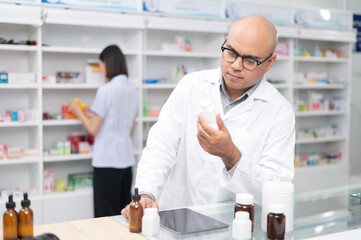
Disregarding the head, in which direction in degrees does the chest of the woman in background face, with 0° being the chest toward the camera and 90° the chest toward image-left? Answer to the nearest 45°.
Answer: approximately 135°

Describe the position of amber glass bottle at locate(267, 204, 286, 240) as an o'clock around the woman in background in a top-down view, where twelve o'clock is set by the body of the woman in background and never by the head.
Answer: The amber glass bottle is roughly at 7 o'clock from the woman in background.

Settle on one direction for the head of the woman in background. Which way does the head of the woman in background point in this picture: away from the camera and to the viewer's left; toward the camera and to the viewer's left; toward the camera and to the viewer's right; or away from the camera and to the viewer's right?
away from the camera and to the viewer's left

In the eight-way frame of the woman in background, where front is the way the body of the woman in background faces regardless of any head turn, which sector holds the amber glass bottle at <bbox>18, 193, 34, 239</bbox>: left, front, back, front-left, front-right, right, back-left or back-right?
back-left

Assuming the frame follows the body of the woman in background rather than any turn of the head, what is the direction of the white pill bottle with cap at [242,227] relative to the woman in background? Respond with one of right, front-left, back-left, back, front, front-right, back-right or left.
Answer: back-left

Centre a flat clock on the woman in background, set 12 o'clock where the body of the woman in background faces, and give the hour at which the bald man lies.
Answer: The bald man is roughly at 7 o'clock from the woman in background.

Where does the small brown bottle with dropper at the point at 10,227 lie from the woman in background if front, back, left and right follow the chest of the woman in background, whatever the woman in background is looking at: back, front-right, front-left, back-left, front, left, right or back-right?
back-left

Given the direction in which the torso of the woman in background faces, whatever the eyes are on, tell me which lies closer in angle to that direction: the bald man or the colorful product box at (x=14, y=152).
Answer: the colorful product box

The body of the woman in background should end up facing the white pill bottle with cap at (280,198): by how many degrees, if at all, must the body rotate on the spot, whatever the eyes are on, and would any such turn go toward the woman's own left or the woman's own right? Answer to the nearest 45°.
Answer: approximately 135° to the woman's own left

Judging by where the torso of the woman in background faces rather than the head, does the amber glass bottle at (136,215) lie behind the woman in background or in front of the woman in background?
behind
